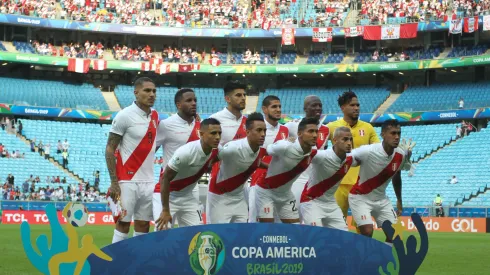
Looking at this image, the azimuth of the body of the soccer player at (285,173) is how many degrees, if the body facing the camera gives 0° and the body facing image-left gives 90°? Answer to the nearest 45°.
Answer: approximately 315°

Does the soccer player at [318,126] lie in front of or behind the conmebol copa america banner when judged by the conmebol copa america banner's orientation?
behind

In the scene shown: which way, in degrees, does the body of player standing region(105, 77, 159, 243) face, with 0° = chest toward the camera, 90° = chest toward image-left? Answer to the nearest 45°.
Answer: approximately 315°

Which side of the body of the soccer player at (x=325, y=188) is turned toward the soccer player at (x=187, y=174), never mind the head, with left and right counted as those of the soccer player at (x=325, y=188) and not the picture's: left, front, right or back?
right

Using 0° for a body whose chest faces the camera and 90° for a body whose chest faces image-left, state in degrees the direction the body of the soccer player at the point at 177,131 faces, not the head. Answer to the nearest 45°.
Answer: approximately 315°

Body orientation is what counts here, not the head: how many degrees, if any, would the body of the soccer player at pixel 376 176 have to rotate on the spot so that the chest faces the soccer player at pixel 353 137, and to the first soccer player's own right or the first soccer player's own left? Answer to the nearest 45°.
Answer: approximately 180°

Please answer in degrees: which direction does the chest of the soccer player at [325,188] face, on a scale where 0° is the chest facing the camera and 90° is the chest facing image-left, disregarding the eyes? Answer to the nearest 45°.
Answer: approximately 315°

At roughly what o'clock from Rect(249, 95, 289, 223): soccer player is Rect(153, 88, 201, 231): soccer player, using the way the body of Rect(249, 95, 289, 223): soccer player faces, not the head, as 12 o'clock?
Rect(153, 88, 201, 231): soccer player is roughly at 4 o'clock from Rect(249, 95, 289, 223): soccer player.
